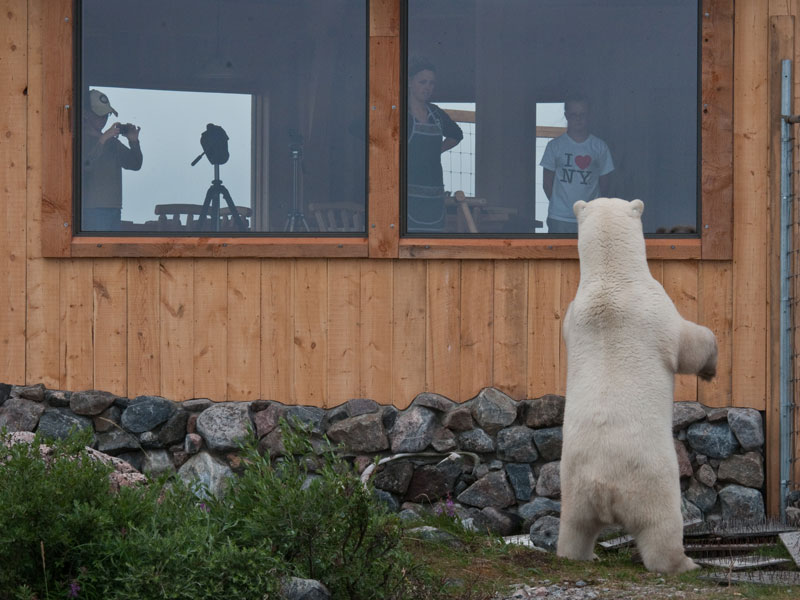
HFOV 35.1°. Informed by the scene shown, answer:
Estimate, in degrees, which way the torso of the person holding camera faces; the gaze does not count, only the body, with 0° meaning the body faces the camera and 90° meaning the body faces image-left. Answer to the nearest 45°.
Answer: approximately 315°

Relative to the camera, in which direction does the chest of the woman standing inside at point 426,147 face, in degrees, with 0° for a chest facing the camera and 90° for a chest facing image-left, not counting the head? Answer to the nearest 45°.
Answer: approximately 0°

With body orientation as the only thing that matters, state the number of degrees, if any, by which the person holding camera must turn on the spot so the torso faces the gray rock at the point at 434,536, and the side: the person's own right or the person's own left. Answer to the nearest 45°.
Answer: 0° — they already face it

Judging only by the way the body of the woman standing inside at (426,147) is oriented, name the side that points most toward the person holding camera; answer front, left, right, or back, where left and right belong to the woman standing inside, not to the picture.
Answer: right

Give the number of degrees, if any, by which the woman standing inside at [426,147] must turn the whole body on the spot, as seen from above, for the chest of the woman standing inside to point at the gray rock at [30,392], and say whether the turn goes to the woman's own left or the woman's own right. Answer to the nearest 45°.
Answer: approximately 90° to the woman's own right

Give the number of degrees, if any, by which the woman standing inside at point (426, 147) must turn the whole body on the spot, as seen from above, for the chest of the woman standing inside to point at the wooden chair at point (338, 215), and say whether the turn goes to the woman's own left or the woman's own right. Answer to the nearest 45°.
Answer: approximately 90° to the woman's own right

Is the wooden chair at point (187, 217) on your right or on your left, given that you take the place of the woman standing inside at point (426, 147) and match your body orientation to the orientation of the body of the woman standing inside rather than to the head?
on your right
